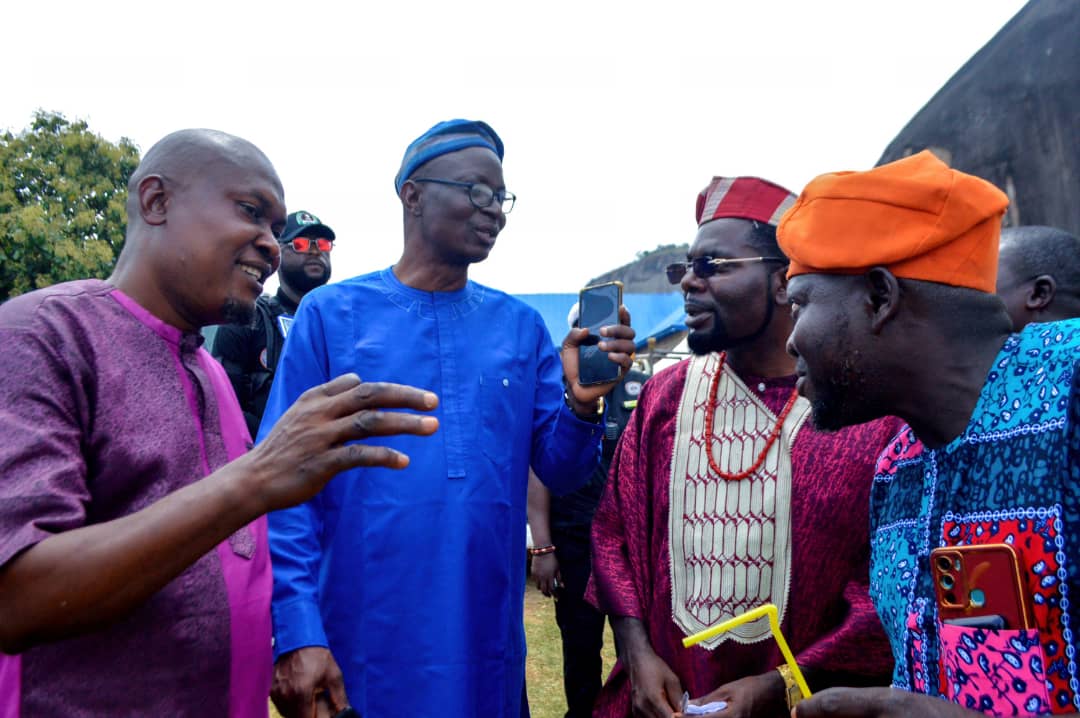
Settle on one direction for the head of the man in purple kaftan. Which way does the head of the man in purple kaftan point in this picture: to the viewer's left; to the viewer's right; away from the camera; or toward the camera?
to the viewer's right

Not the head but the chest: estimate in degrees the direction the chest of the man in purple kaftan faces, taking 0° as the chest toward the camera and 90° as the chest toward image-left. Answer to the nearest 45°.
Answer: approximately 315°

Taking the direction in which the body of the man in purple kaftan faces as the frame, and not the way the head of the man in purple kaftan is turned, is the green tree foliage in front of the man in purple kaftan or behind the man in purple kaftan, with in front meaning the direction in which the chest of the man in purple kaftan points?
behind

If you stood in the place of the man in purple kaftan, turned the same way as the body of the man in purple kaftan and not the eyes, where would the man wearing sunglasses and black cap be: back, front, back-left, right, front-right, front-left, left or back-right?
back-left

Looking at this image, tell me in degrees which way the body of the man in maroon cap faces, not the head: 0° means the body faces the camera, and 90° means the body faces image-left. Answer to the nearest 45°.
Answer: approximately 45°

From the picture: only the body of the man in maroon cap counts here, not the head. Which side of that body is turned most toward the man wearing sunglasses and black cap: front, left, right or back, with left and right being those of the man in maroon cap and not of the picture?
right

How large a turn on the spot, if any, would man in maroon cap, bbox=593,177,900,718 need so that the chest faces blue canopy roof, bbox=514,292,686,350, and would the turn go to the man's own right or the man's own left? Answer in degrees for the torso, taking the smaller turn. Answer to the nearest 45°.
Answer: approximately 135° to the man's own right

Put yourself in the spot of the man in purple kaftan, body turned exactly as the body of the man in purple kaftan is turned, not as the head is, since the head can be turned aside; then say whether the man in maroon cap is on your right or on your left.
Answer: on your left

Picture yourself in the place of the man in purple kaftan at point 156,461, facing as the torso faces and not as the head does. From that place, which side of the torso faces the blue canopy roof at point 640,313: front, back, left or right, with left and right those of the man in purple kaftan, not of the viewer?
left

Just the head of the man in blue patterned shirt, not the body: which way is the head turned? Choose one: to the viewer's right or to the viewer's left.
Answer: to the viewer's left
